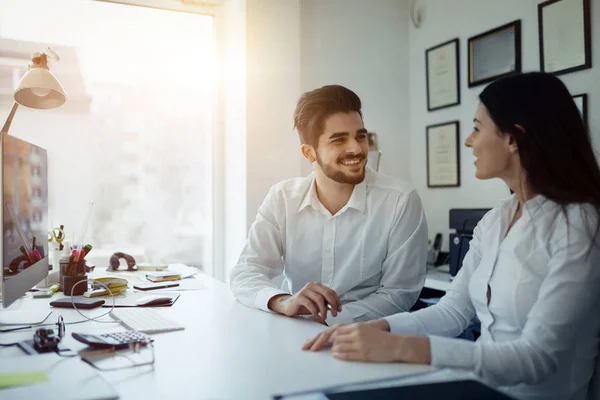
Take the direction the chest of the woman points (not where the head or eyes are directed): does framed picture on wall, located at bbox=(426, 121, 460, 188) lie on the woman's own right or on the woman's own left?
on the woman's own right

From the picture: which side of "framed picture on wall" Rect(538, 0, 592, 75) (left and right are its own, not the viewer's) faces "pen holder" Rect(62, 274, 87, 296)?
front

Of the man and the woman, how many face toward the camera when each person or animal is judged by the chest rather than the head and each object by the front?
1

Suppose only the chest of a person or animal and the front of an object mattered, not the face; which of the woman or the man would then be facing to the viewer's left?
the woman

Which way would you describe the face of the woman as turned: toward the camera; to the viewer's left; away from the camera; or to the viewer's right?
to the viewer's left

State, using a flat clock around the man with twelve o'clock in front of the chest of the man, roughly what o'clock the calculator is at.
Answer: The calculator is roughly at 1 o'clock from the man.

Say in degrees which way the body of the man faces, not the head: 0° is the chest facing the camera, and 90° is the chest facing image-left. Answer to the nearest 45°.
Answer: approximately 0°

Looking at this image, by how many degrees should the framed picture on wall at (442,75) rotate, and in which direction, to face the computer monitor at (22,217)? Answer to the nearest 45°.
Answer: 0° — it already faces it

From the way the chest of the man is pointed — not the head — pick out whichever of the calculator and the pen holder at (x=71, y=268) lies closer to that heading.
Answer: the calculator

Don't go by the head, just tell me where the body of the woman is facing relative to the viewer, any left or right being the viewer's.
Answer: facing to the left of the viewer

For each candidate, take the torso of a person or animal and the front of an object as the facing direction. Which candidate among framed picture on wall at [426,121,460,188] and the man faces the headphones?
the framed picture on wall

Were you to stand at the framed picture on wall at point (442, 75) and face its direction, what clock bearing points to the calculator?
The calculator is roughly at 11 o'clock from the framed picture on wall.

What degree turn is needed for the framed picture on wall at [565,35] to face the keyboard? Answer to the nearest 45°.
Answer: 0° — it already faces it

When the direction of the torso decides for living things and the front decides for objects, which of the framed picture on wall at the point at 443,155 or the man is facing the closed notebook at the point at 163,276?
the framed picture on wall
